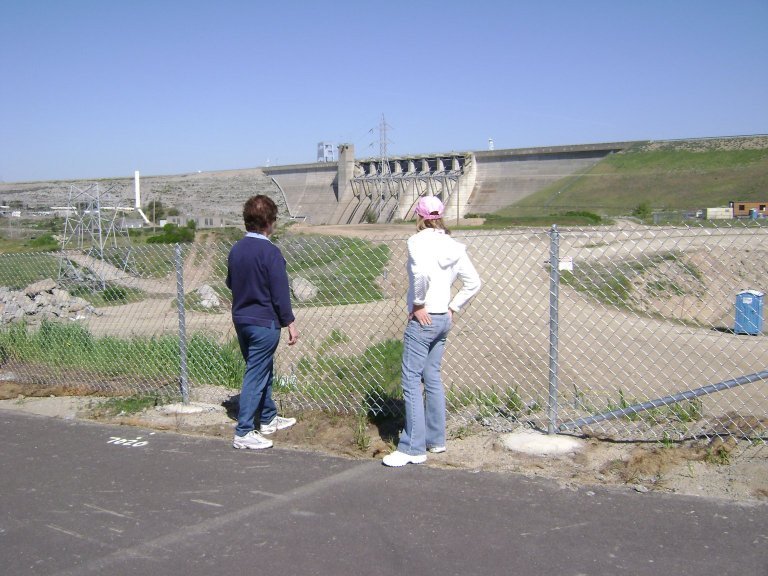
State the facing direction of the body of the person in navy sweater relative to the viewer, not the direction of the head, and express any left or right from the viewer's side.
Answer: facing away from the viewer and to the right of the viewer

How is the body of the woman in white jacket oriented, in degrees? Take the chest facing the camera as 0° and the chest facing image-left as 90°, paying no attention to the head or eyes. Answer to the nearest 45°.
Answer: approximately 135°

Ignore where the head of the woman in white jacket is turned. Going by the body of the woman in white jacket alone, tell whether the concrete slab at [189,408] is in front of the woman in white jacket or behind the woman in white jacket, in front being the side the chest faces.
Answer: in front

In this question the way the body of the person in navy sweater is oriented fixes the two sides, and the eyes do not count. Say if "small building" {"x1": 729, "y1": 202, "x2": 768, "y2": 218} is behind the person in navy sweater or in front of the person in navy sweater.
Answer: in front

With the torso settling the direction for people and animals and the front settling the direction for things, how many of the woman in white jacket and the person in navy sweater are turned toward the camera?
0

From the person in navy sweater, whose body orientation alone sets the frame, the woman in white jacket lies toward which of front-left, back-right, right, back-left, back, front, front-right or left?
right

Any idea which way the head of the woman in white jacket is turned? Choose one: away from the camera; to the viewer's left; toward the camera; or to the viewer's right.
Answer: away from the camera

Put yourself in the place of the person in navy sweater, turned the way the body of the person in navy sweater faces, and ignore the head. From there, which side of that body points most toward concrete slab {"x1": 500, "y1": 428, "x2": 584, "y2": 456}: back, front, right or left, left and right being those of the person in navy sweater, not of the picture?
right
